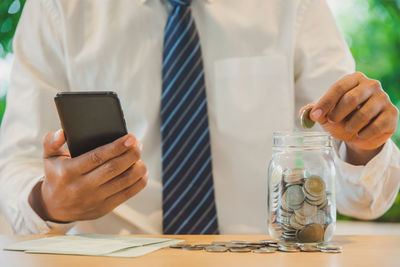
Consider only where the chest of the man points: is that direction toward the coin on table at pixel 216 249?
yes

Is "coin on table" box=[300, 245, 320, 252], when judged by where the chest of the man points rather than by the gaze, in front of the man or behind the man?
in front

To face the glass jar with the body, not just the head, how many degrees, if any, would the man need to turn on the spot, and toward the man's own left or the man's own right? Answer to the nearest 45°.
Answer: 0° — they already face it

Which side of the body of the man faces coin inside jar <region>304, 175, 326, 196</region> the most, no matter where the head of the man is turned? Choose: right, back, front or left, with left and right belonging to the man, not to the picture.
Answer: front

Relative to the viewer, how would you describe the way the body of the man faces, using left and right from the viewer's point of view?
facing the viewer

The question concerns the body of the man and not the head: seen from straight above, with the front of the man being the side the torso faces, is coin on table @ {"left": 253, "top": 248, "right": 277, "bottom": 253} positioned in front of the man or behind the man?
in front

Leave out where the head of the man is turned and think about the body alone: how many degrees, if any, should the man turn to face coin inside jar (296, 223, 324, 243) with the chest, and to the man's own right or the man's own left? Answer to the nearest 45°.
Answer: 0° — they already face it

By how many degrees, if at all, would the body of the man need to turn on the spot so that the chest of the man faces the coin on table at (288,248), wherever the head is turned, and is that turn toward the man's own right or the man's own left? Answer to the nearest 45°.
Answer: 0° — they already face it

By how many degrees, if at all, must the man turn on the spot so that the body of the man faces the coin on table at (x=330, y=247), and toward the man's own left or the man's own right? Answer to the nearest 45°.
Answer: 0° — they already face it
